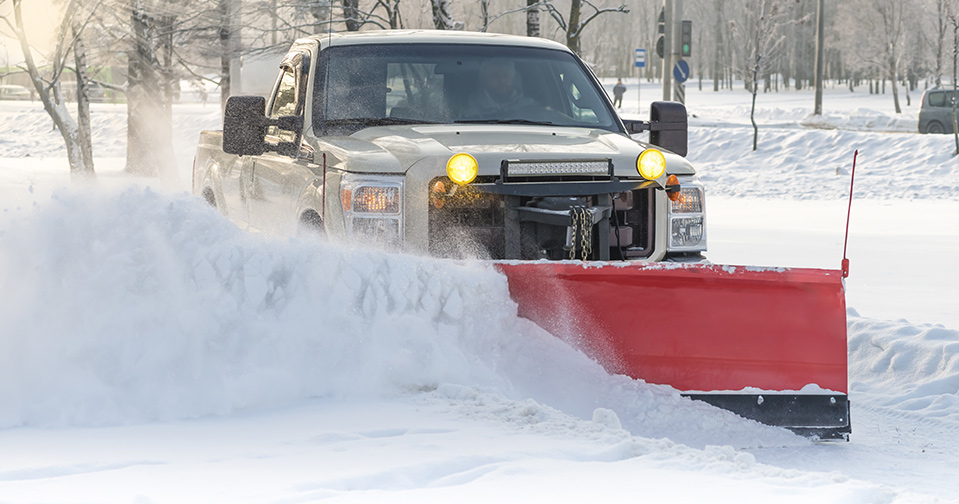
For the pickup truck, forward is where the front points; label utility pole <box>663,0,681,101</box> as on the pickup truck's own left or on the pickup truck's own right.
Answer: on the pickup truck's own left

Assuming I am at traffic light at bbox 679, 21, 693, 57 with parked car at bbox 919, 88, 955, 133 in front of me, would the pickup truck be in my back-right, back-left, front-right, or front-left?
back-right

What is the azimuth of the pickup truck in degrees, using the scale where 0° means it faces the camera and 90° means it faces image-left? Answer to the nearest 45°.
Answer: approximately 315°

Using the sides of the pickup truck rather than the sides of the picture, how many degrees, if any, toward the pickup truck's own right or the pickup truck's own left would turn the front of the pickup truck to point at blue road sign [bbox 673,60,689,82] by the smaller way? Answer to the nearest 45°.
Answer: approximately 135° to the pickup truck's own left

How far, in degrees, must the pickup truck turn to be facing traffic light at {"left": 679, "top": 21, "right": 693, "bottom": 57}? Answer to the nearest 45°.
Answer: approximately 135° to its left

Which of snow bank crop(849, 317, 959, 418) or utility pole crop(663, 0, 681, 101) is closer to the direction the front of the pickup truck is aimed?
the snow bank
